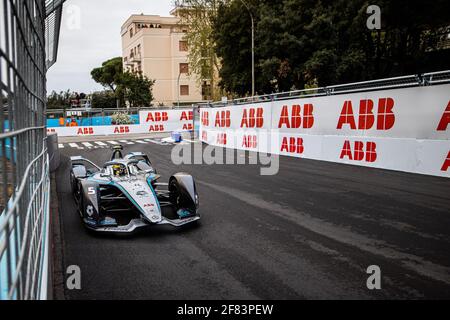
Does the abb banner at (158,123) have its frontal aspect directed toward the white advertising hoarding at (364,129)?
yes

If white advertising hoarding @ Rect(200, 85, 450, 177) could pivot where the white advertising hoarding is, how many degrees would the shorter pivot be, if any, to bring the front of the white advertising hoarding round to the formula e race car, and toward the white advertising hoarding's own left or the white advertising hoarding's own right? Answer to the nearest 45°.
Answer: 0° — it already faces it

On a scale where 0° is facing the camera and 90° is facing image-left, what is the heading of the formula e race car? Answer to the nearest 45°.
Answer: approximately 315°

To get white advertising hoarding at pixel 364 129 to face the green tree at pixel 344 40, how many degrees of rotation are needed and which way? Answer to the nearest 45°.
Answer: approximately 135° to its right

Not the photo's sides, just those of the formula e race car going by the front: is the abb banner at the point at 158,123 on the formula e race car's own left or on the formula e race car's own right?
on the formula e race car's own left

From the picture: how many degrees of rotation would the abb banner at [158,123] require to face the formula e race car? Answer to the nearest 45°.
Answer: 0° — it already faces it

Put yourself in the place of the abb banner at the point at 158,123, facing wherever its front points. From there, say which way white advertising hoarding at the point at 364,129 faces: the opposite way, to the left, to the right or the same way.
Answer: to the right

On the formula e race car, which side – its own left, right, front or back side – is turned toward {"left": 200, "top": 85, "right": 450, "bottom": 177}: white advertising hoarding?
left

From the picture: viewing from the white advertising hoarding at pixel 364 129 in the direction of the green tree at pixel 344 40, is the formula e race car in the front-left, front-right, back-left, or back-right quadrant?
back-left

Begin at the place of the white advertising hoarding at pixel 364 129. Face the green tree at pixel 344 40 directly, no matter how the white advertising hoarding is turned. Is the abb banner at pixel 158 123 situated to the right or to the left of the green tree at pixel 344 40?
left

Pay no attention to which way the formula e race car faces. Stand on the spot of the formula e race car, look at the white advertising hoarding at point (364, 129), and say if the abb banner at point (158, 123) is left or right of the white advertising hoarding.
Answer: left

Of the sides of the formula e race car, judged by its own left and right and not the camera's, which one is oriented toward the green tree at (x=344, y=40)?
left
